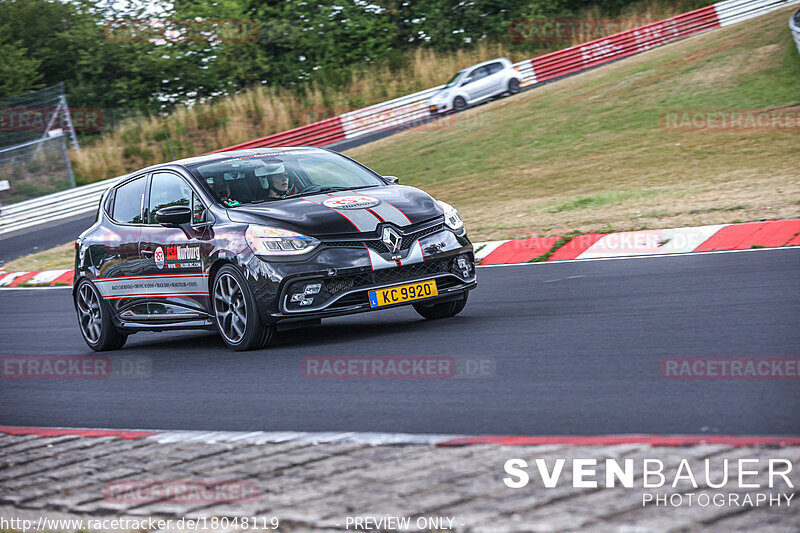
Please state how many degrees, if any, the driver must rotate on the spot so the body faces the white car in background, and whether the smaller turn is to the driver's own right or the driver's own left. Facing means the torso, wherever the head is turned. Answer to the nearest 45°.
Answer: approximately 135° to the driver's own left

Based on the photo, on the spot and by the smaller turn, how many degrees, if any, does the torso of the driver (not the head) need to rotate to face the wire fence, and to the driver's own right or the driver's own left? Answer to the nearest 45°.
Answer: approximately 135° to the driver's own left

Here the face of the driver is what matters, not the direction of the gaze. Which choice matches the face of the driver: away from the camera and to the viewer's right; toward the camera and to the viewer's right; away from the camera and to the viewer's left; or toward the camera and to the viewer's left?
toward the camera and to the viewer's right

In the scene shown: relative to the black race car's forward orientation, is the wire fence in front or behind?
behind

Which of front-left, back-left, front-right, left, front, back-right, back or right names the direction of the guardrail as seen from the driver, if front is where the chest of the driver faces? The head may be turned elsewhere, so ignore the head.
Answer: back-left

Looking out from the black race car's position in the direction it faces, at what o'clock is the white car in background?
The white car in background is roughly at 8 o'clock from the black race car.

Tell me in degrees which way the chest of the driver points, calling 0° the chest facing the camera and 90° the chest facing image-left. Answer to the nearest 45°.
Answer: approximately 315°
